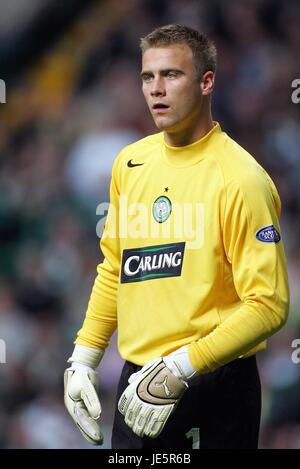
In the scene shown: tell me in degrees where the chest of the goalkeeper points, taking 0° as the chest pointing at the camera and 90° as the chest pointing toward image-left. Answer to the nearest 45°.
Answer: approximately 45°

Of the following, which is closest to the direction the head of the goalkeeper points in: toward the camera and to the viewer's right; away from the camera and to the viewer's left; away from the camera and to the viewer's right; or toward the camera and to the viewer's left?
toward the camera and to the viewer's left
